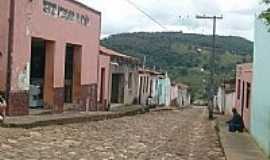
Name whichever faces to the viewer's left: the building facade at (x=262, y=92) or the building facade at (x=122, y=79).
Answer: the building facade at (x=262, y=92)

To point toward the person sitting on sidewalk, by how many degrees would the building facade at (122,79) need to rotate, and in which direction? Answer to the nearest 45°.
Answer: approximately 45° to its right

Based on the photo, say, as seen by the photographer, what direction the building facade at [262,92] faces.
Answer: facing to the left of the viewer

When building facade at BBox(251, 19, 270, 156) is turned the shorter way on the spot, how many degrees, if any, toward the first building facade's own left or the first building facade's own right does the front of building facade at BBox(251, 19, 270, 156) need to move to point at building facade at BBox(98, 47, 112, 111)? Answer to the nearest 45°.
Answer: approximately 45° to the first building facade's own right

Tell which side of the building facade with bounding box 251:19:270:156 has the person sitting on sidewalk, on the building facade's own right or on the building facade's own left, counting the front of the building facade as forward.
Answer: on the building facade's own right

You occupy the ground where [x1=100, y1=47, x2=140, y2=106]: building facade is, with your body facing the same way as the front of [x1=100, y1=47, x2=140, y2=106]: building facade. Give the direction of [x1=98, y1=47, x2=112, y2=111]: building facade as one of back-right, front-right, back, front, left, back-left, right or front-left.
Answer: front-right

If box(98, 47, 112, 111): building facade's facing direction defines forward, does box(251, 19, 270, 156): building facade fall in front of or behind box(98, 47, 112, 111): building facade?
in front

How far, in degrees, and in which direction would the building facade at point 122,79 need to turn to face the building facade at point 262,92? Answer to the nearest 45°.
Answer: approximately 45° to its right

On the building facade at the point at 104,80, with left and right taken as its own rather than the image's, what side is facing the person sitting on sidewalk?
front

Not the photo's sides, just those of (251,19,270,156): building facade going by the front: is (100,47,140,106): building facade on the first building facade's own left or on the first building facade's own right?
on the first building facade's own right

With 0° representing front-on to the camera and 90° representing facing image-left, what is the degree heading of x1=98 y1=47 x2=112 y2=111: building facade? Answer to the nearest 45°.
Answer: approximately 315°
